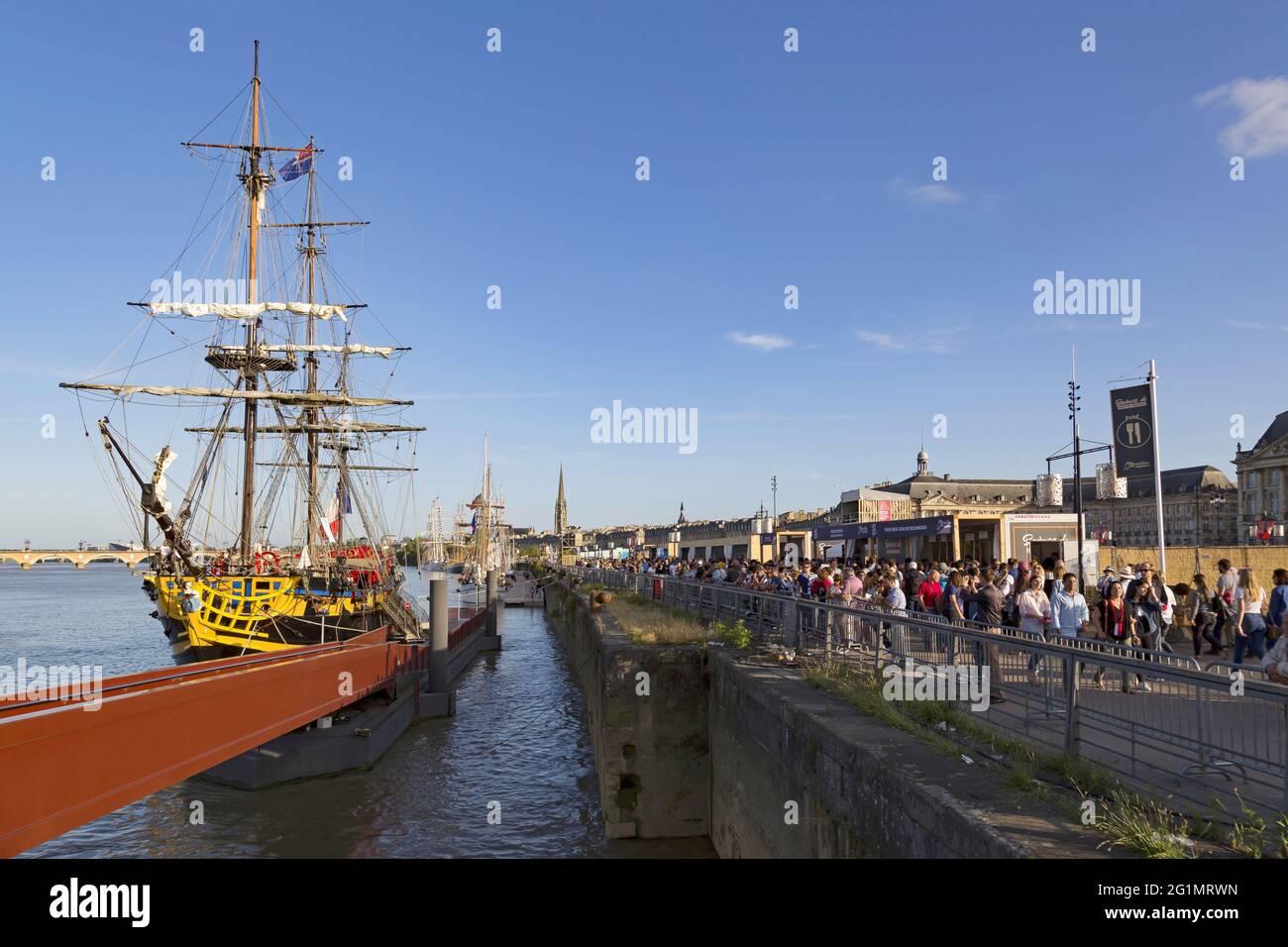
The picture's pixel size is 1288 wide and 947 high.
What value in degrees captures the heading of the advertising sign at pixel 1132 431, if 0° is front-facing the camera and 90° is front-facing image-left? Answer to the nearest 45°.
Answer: approximately 0°

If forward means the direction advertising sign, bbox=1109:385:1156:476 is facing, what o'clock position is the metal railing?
The metal railing is roughly at 12 o'clock from the advertising sign.

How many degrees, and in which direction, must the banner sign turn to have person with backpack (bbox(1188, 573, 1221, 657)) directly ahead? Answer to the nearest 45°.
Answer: approximately 45° to its left
